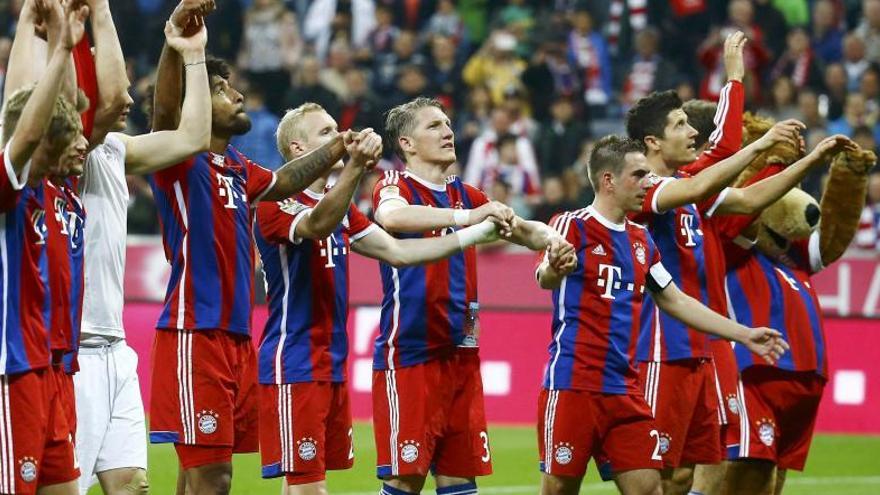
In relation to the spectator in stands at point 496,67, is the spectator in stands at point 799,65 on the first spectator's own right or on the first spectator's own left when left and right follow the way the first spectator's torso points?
on the first spectator's own left

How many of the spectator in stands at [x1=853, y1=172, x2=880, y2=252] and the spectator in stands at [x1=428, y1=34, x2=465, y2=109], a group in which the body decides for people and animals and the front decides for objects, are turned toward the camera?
2

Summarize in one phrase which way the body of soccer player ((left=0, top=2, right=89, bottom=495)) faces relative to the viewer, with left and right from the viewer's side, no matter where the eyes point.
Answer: facing the viewer and to the right of the viewer

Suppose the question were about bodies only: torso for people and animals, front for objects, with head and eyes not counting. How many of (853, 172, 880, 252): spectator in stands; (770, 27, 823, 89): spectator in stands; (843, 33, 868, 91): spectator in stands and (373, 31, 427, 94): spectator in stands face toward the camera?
4

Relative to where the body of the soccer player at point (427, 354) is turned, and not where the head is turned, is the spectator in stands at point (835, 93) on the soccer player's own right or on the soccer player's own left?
on the soccer player's own left

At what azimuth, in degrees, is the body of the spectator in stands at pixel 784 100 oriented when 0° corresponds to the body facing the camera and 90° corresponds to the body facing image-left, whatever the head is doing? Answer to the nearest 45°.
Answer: approximately 0°

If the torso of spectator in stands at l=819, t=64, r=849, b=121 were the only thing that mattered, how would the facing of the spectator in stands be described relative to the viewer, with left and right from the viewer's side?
facing the viewer

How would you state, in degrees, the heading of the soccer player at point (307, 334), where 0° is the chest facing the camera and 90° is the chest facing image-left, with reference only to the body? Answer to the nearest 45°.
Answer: approximately 315°

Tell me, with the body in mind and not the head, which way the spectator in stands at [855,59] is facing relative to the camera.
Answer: toward the camera
